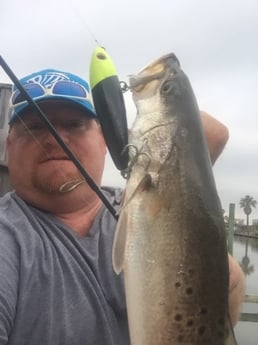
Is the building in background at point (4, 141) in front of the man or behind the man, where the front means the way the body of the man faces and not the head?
behind

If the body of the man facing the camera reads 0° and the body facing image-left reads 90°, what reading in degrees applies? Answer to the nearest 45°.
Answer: approximately 0°
